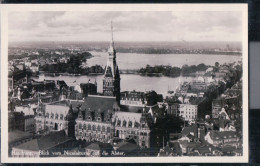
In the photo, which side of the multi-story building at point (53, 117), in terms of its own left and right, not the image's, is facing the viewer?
front

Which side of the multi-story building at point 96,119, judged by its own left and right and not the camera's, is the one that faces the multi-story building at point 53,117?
right

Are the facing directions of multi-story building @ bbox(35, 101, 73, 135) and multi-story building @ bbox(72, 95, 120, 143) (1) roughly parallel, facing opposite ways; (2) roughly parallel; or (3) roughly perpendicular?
roughly parallel

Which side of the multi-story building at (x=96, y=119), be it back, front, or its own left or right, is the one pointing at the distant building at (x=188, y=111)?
left

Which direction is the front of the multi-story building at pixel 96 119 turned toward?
toward the camera
